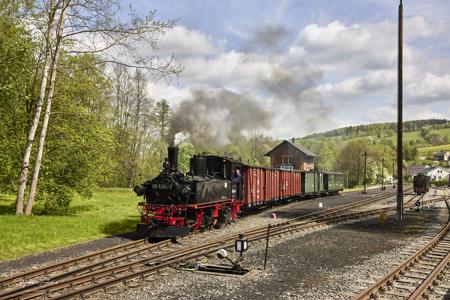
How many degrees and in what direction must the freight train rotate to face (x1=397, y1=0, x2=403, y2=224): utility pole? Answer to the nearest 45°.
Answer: approximately 180°

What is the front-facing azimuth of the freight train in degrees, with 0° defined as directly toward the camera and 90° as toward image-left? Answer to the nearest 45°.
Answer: approximately 45°

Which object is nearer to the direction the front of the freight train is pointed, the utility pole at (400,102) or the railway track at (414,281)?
the railway track

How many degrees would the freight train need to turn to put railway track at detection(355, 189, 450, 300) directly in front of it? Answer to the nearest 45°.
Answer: approximately 90° to its left
